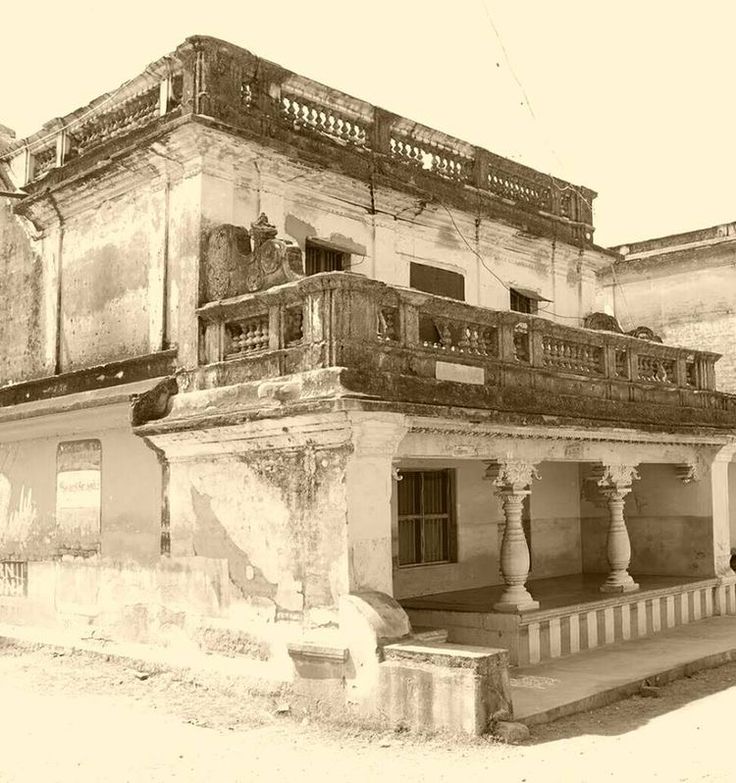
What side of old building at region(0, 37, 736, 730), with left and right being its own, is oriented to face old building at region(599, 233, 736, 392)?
left

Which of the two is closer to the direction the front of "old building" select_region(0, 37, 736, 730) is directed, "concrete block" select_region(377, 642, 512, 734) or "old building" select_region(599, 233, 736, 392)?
the concrete block

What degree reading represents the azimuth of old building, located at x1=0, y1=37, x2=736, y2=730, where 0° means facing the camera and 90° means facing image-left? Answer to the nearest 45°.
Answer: approximately 315°

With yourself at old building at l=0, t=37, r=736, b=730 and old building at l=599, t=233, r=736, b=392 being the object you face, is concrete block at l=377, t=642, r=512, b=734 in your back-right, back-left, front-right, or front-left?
back-right

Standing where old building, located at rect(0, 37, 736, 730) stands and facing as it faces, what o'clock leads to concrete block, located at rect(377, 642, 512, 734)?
The concrete block is roughly at 1 o'clock from the old building.
